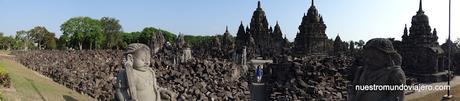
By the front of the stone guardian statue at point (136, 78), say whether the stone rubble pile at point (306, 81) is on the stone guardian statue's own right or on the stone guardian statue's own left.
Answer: on the stone guardian statue's own left

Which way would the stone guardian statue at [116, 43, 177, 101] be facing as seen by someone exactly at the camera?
facing the viewer and to the right of the viewer

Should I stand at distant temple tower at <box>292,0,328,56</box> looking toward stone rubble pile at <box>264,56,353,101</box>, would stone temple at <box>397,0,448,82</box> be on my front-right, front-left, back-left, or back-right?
front-left

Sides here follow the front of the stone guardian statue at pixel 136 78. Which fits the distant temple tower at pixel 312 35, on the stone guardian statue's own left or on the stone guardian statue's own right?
on the stone guardian statue's own left

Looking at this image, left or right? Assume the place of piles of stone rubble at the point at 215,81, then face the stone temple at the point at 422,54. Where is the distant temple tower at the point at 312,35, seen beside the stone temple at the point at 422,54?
left
